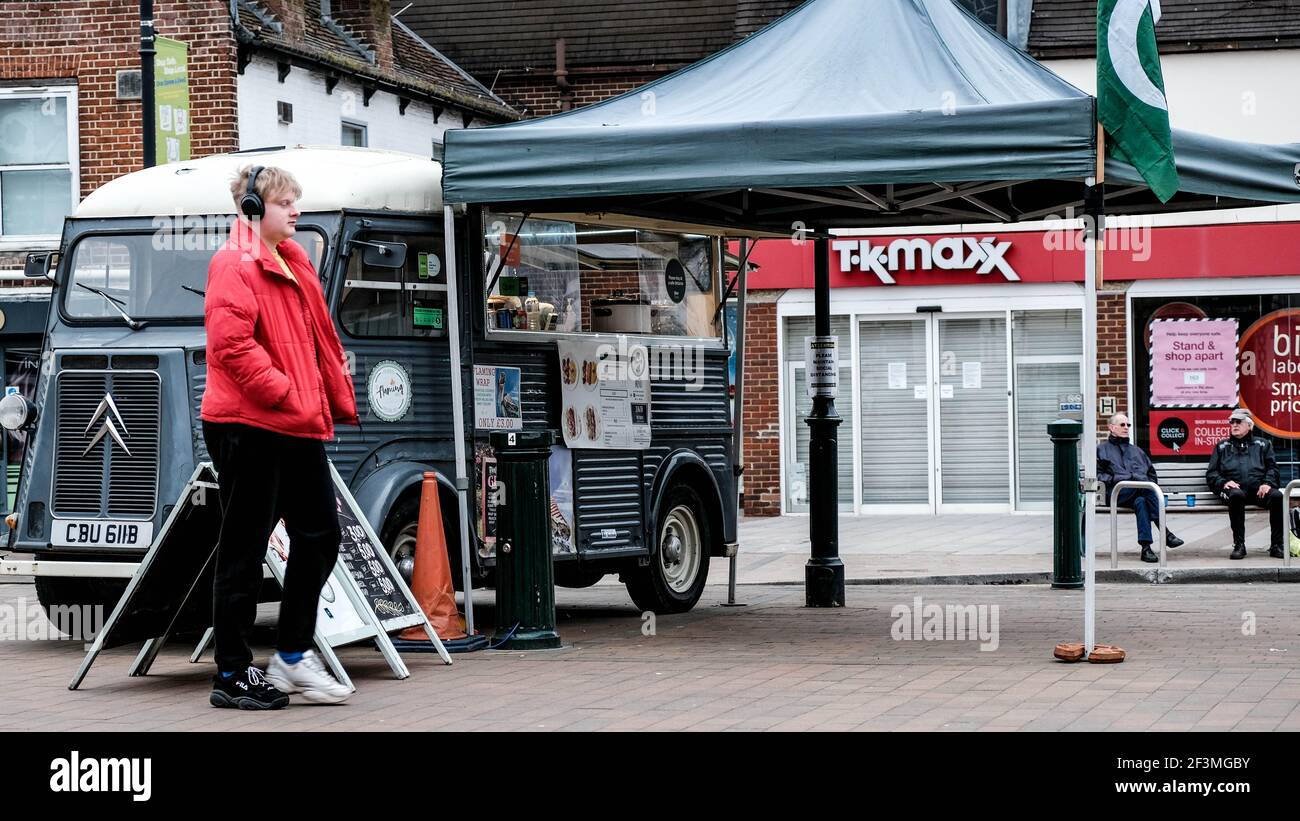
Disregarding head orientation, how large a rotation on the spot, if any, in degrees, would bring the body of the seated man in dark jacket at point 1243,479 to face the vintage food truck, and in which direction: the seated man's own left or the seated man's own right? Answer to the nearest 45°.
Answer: approximately 45° to the seated man's own right

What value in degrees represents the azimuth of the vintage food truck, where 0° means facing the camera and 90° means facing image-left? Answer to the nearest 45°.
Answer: approximately 45°

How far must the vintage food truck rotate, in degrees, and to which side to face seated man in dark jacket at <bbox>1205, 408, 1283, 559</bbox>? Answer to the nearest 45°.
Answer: approximately 180°

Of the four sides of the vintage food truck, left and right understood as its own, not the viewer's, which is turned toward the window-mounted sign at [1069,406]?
back

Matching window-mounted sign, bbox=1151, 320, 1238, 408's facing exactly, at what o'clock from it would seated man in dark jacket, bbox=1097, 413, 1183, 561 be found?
The seated man in dark jacket is roughly at 12 o'clock from the window-mounted sign.

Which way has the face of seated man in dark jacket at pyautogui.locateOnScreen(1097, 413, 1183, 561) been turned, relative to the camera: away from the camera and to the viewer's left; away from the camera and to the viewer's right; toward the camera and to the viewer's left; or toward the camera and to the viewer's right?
toward the camera and to the viewer's right

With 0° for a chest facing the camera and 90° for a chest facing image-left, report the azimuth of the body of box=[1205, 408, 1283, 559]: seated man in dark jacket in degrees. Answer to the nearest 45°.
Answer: approximately 0°

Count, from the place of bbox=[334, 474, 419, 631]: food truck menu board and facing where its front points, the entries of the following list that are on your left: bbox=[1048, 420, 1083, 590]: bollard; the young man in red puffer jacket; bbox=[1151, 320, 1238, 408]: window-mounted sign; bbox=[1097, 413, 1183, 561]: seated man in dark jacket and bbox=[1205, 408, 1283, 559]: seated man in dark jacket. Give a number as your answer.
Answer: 4

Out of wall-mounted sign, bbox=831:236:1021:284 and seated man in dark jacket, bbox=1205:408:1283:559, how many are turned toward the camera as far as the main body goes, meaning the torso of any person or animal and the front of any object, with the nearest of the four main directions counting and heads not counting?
2

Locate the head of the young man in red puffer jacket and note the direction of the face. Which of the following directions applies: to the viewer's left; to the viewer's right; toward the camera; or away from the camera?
to the viewer's right

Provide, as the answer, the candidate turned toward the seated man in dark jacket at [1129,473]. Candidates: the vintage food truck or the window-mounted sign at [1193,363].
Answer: the window-mounted sign
